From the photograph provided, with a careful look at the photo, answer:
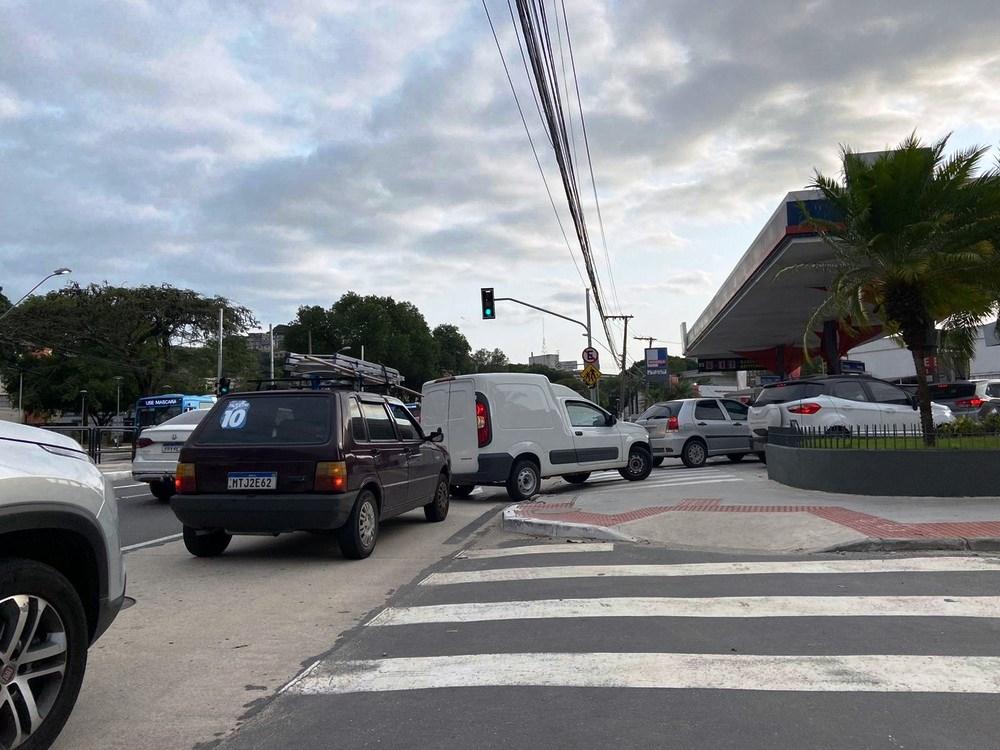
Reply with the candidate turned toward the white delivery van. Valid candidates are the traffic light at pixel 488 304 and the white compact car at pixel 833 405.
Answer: the traffic light

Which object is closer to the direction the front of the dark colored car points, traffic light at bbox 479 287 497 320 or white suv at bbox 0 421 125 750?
the traffic light

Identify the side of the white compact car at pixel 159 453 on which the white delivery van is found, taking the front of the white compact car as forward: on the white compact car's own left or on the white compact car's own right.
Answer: on the white compact car's own right

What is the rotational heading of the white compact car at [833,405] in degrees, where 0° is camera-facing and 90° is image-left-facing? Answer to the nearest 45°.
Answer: approximately 225°

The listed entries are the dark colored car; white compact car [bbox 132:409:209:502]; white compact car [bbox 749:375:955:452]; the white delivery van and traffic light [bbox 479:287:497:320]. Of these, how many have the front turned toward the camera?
1

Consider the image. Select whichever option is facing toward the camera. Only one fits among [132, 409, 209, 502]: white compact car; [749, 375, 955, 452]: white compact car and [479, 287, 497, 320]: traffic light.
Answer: the traffic light

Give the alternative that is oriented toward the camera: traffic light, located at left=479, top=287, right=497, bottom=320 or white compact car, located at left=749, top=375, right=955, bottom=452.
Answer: the traffic light

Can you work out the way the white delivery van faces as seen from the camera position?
facing away from the viewer and to the right of the viewer

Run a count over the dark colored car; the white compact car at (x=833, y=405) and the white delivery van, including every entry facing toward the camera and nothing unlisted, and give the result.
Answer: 0

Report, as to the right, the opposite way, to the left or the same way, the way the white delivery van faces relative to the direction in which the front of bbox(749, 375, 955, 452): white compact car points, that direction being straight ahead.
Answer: the same way

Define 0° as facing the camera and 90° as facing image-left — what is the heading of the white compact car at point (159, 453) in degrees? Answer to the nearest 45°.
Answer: approximately 225°

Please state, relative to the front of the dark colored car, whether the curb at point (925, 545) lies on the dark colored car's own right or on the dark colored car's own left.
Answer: on the dark colored car's own right

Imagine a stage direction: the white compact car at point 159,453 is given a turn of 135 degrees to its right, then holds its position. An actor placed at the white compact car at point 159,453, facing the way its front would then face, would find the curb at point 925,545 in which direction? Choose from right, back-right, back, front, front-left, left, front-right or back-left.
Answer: front-left

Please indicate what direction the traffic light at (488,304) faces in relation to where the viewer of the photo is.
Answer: facing the viewer

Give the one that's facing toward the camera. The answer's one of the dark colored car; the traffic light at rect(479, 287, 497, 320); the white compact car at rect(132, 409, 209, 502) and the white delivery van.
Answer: the traffic light

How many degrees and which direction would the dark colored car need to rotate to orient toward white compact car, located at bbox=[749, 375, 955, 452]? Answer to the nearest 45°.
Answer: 0° — it already faces it

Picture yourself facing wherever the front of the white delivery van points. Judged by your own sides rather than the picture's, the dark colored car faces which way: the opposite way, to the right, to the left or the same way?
the same way

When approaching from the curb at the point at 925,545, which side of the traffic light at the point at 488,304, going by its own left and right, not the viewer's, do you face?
front

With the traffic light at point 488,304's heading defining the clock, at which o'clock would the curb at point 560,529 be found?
The curb is roughly at 12 o'clock from the traffic light.

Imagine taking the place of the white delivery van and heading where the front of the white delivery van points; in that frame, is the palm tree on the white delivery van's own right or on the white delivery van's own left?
on the white delivery van's own right

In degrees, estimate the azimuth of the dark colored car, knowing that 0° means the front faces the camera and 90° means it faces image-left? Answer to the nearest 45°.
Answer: approximately 225°
